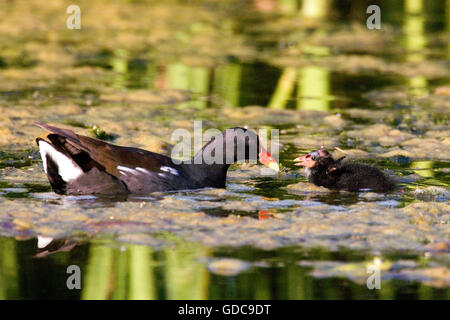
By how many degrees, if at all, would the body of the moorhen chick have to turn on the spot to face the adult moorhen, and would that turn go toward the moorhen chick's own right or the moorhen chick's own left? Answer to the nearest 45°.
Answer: approximately 45° to the moorhen chick's own left

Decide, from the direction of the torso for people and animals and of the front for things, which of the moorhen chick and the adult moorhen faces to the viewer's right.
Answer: the adult moorhen

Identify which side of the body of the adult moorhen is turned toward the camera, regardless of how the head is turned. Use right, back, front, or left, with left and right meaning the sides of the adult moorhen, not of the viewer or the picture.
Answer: right

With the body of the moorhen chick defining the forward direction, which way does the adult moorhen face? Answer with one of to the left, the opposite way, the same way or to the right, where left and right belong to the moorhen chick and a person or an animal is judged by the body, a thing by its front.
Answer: the opposite way

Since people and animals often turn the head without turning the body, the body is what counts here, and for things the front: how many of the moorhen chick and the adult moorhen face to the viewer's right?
1

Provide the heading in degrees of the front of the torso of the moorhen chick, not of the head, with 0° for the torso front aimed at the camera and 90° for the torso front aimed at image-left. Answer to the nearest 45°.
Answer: approximately 90°

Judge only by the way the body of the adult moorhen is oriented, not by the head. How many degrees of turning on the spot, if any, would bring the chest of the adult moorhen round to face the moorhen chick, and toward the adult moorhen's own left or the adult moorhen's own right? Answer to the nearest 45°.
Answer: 0° — it already faces it
